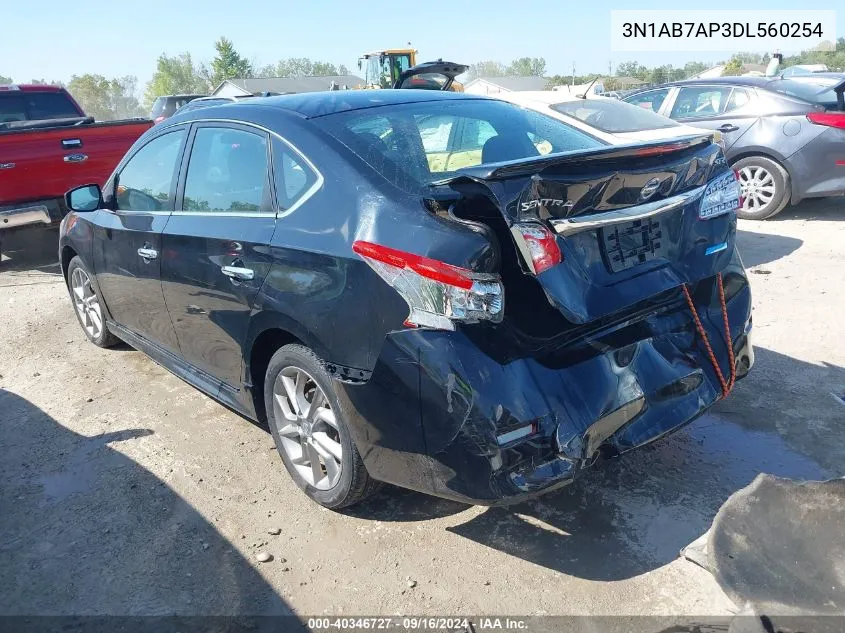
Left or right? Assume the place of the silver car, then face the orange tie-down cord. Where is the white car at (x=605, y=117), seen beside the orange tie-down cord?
right

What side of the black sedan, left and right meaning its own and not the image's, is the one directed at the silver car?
right

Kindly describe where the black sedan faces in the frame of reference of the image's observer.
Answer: facing away from the viewer and to the left of the viewer

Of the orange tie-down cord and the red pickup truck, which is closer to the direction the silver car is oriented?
the red pickup truck

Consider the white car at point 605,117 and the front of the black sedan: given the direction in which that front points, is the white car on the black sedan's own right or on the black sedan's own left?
on the black sedan's own right

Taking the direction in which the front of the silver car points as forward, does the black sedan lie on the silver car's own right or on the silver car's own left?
on the silver car's own left

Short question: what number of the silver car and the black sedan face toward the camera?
0

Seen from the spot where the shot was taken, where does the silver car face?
facing away from the viewer and to the left of the viewer

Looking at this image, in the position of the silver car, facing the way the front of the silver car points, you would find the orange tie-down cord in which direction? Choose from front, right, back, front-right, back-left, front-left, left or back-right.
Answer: back-left
